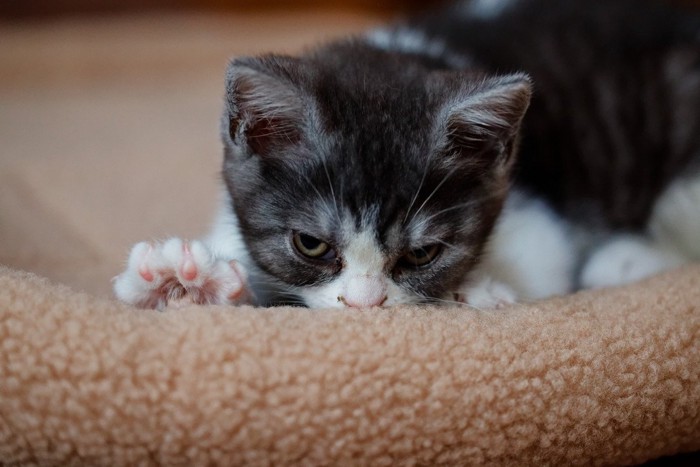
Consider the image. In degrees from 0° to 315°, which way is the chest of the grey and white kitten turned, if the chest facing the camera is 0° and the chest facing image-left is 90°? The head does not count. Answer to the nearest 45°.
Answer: approximately 45°
